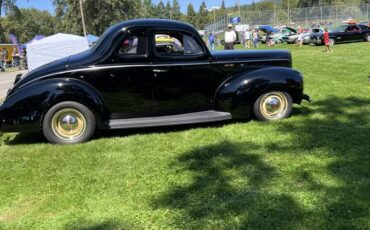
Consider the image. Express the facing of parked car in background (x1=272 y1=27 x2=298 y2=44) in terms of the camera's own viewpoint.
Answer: facing the viewer and to the left of the viewer

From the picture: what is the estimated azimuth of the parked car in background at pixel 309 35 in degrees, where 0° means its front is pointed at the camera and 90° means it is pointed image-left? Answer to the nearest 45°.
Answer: approximately 45°

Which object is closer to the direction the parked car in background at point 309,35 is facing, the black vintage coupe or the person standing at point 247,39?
the black vintage coupe

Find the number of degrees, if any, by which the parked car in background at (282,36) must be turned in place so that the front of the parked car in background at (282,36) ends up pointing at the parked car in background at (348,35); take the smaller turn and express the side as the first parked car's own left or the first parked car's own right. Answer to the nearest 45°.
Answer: approximately 90° to the first parked car's own left

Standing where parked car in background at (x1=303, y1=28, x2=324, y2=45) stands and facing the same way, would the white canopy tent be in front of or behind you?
in front

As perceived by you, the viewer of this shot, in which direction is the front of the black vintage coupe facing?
facing to the right of the viewer

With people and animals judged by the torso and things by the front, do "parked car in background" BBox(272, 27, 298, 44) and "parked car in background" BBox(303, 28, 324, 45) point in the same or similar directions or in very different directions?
same or similar directions

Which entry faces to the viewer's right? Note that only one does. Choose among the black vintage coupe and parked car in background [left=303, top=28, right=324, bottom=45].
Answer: the black vintage coupe

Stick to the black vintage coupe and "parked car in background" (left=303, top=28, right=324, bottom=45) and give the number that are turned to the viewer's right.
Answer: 1

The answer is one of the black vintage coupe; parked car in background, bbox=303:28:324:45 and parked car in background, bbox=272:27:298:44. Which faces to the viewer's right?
the black vintage coupe

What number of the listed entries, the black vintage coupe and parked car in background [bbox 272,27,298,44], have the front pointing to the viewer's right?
1

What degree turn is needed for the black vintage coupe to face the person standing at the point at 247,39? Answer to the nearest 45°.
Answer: approximately 90° to its left

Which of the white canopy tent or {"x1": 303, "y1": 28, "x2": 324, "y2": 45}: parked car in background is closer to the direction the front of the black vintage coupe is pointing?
the parked car in background

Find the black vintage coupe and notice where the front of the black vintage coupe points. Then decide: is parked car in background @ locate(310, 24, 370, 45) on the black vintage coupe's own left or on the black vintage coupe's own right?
on the black vintage coupe's own left

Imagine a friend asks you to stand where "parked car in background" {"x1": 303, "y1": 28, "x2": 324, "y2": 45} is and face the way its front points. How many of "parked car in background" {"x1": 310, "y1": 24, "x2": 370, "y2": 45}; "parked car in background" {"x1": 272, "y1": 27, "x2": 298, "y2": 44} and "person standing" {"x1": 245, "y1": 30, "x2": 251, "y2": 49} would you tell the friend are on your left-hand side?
1
